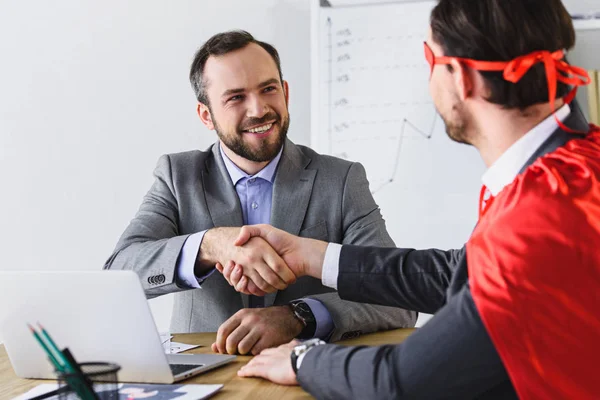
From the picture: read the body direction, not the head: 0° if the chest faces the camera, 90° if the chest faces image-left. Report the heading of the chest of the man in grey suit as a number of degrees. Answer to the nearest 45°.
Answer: approximately 0°

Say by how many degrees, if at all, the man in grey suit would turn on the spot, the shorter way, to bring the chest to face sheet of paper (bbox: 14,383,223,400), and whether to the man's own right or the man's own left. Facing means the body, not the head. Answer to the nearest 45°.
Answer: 0° — they already face it

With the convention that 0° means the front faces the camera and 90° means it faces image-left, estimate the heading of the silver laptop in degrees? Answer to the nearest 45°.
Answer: approximately 225°

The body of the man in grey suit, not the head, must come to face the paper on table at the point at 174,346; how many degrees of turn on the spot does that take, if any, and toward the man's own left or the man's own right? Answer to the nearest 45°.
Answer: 0° — they already face it

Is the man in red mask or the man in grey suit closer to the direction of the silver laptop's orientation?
the man in grey suit

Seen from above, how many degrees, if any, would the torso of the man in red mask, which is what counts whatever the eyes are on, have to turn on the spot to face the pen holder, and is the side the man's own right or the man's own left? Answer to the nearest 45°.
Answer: approximately 45° to the man's own left

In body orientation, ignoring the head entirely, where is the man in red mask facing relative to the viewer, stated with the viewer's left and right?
facing away from the viewer and to the left of the viewer

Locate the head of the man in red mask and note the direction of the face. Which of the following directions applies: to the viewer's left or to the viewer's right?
to the viewer's left

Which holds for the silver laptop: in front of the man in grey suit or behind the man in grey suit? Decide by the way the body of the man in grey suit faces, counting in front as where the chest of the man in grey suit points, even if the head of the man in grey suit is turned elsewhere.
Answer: in front
